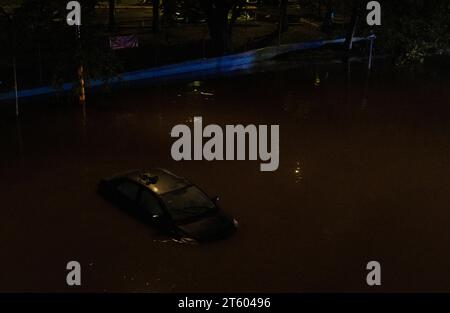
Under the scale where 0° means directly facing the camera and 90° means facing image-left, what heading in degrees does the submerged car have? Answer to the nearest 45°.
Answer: approximately 315°
